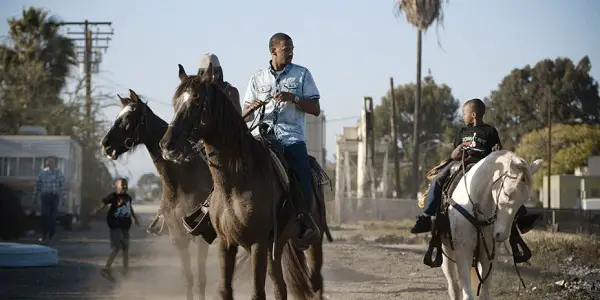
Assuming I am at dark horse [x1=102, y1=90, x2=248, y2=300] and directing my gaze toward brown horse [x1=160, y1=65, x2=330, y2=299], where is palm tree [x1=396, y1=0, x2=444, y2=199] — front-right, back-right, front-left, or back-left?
back-left

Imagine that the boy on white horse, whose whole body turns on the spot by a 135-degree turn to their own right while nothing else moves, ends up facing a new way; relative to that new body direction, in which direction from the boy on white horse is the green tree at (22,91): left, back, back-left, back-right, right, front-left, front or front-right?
front

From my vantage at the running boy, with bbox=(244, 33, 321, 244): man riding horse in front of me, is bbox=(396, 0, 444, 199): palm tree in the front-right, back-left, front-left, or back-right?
back-left

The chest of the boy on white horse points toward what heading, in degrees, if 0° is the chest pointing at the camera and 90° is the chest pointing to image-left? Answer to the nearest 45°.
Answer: approximately 0°

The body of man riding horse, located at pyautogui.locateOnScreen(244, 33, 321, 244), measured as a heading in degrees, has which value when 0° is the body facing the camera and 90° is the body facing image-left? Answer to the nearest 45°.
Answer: approximately 45°
